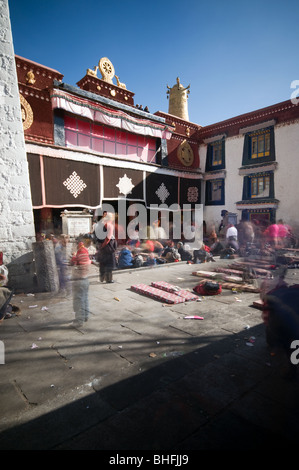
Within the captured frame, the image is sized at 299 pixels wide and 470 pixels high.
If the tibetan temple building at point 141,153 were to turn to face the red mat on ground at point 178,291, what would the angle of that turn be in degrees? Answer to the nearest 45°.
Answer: approximately 45° to its right

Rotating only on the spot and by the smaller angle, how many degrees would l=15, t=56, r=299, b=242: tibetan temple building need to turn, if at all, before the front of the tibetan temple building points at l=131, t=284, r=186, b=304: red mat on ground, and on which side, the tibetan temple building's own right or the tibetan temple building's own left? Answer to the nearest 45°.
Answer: approximately 45° to the tibetan temple building's own right

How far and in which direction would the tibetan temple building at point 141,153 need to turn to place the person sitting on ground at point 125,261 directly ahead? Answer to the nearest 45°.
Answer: approximately 45° to its right

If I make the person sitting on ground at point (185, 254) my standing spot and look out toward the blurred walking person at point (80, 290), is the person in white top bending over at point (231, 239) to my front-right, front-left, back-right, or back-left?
back-left

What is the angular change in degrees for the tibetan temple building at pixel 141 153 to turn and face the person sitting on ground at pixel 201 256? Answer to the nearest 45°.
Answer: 0° — it already faces them

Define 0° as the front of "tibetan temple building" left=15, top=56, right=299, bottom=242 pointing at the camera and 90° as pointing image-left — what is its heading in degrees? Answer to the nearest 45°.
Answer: approximately 315°
